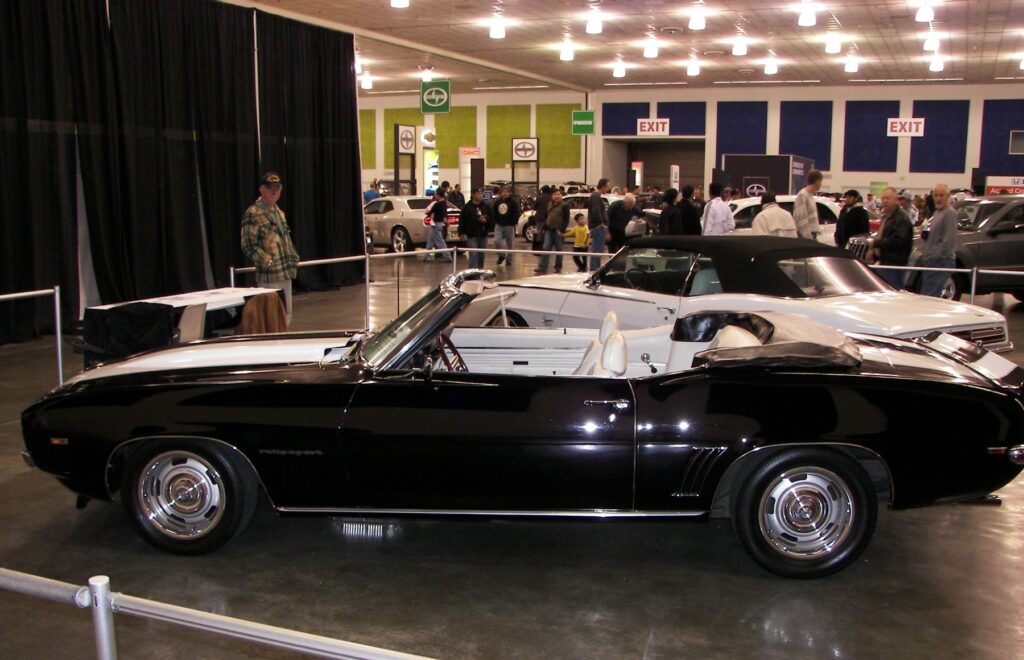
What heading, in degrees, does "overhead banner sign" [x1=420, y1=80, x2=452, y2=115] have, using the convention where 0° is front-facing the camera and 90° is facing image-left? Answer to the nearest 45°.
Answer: approximately 0°

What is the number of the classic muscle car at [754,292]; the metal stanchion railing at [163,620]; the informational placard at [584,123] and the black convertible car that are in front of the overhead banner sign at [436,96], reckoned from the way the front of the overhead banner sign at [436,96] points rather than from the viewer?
3

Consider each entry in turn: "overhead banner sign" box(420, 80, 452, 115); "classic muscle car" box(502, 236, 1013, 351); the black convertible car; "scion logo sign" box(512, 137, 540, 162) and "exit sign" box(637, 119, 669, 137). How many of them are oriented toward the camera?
3

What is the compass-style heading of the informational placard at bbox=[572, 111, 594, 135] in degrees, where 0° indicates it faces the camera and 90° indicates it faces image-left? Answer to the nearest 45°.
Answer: approximately 0°

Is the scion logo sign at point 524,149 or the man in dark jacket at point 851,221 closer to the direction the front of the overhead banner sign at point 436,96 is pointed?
the man in dark jacket

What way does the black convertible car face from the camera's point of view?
to the viewer's left

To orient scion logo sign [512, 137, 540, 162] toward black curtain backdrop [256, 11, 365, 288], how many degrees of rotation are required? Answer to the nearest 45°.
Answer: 0° — it already faces it

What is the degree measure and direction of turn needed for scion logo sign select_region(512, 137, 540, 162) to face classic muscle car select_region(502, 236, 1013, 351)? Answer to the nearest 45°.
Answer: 0° — it already faces it
